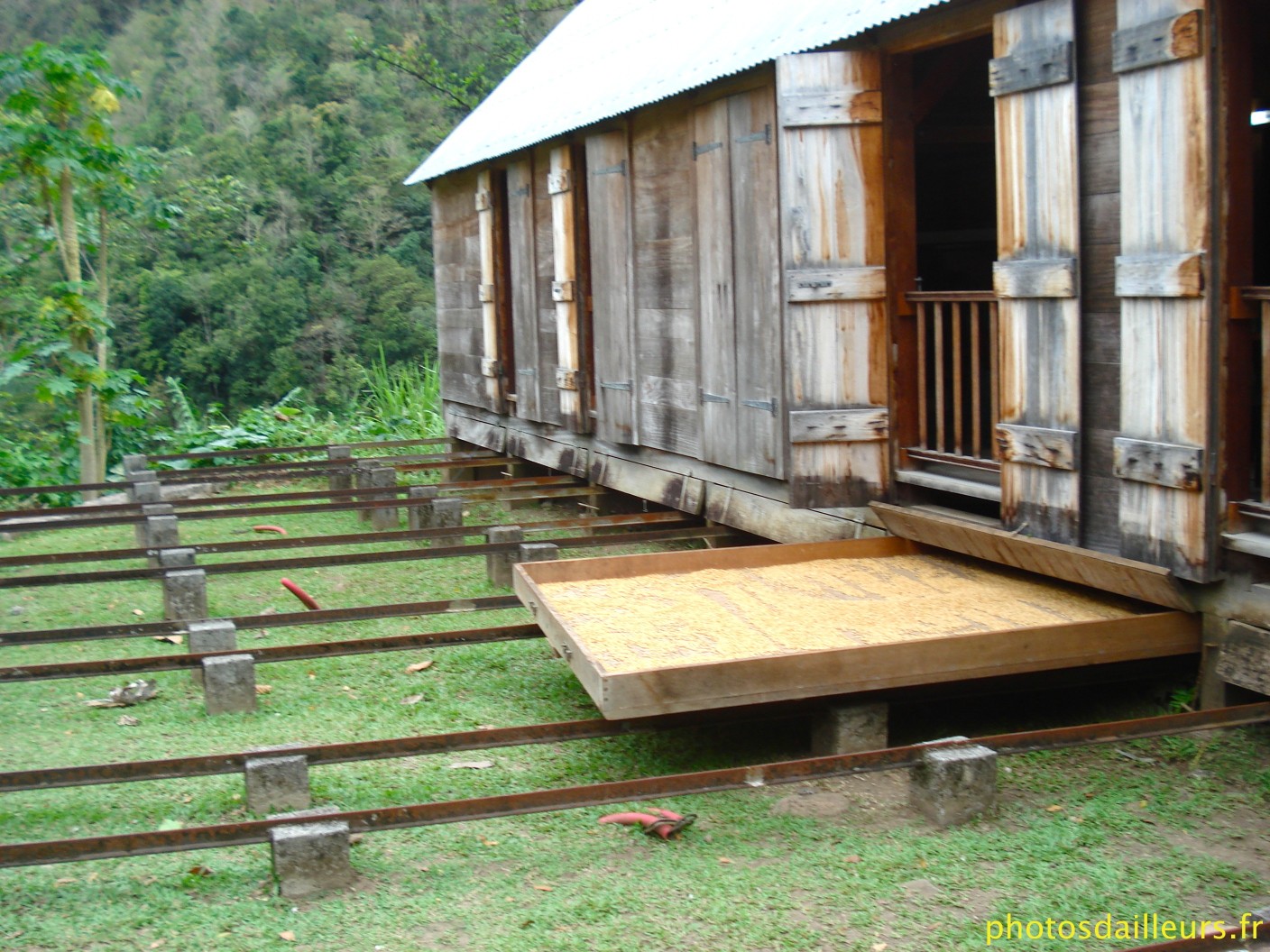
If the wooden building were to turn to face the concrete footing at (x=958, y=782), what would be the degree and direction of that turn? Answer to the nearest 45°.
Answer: approximately 45° to its left

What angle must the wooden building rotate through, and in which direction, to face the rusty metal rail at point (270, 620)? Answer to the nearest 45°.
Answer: approximately 45° to its right

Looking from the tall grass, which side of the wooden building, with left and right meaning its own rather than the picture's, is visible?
right

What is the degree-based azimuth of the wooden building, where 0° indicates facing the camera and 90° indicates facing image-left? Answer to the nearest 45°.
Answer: approximately 45°

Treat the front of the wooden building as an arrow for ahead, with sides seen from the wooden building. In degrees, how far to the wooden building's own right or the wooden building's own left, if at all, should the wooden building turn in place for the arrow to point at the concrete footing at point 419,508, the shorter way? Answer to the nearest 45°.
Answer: approximately 90° to the wooden building's own right
